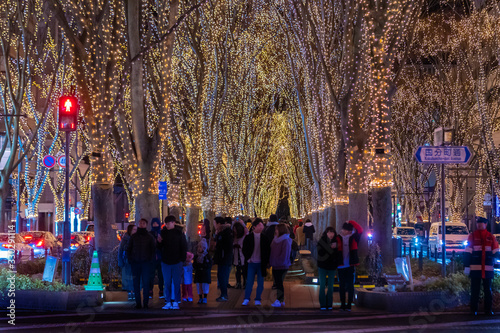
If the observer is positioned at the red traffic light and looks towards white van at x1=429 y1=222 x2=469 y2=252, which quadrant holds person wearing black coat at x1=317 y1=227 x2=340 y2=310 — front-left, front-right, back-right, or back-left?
front-right

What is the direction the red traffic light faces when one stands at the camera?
facing the viewer

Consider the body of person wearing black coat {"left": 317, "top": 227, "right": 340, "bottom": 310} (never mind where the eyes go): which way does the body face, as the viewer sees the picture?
toward the camera

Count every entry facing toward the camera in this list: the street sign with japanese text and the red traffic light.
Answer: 2

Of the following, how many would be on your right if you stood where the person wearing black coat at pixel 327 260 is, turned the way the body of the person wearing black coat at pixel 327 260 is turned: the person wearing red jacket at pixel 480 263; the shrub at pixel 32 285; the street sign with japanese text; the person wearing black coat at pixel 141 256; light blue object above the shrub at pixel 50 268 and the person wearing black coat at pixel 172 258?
4

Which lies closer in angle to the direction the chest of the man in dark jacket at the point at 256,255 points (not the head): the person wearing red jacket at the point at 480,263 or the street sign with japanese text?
the person wearing red jacket

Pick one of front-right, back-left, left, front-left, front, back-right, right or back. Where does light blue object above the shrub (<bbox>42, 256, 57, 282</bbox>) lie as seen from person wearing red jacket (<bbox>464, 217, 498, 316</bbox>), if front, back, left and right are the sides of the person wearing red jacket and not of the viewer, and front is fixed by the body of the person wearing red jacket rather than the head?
right

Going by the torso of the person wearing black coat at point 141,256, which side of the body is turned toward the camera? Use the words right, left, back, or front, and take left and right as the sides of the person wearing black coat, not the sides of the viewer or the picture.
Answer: front

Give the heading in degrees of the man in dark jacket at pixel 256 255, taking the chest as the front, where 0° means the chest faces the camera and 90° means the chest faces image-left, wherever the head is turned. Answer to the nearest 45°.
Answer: approximately 0°

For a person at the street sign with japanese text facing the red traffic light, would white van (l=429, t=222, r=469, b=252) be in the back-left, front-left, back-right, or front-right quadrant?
back-right

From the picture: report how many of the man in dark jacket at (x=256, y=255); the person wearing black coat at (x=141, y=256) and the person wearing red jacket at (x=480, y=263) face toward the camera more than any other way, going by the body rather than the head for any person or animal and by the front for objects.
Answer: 3
